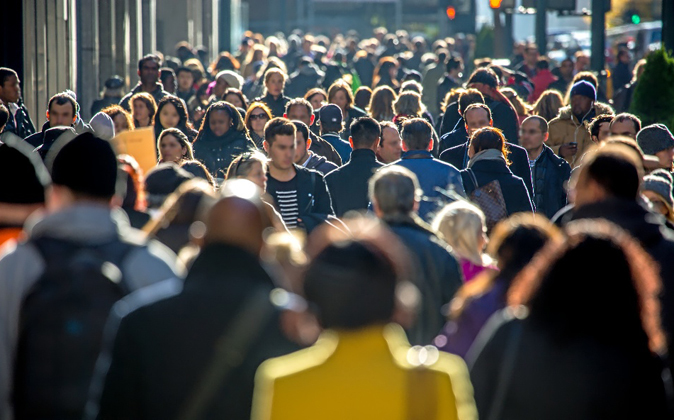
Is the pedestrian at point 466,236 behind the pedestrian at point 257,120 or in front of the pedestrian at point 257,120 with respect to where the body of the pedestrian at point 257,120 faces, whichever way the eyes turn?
in front

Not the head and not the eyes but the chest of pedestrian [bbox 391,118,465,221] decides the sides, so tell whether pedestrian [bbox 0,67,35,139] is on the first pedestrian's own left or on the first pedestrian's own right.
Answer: on the first pedestrian's own left

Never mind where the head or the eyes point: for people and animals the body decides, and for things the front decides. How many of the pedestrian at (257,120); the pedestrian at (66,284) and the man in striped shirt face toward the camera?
2

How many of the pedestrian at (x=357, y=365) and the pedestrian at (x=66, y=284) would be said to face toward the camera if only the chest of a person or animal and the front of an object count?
0

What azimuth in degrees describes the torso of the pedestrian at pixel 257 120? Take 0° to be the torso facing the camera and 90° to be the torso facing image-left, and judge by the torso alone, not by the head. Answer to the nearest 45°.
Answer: approximately 0°

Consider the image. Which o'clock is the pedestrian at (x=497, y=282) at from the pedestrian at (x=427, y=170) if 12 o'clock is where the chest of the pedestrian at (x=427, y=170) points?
the pedestrian at (x=497, y=282) is roughly at 6 o'clock from the pedestrian at (x=427, y=170).

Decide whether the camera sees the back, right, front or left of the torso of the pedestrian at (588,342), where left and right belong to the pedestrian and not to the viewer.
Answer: back

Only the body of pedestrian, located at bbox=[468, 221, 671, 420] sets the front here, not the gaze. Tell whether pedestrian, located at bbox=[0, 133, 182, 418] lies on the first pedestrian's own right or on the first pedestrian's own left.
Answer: on the first pedestrian's own left

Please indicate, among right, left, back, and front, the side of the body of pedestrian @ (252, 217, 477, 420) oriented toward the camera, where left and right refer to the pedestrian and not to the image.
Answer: back

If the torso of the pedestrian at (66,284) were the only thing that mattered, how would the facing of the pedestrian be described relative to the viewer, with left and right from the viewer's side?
facing away from the viewer
